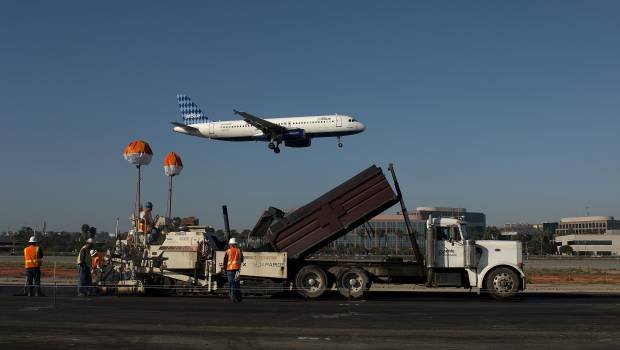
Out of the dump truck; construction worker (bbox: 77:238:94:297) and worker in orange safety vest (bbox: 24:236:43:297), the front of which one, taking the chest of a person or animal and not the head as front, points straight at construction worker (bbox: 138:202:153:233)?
construction worker (bbox: 77:238:94:297)

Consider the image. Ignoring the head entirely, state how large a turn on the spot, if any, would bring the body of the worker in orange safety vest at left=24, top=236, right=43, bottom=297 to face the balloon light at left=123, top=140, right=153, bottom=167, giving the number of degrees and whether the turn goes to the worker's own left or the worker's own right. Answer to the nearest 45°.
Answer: approximately 45° to the worker's own right

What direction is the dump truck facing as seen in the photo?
to the viewer's right

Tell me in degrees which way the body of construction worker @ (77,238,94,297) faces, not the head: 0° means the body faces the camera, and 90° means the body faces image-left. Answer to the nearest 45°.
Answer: approximately 270°

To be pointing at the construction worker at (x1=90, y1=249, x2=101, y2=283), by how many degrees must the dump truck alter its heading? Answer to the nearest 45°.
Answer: approximately 180°
